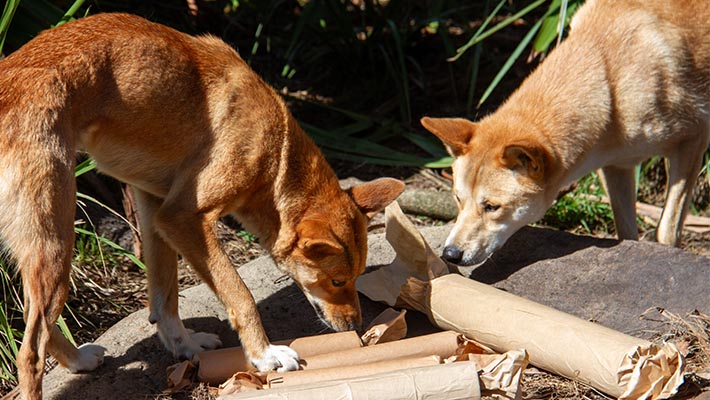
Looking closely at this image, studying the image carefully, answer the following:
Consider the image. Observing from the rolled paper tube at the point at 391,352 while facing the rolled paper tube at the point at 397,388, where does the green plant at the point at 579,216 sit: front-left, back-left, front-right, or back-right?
back-left

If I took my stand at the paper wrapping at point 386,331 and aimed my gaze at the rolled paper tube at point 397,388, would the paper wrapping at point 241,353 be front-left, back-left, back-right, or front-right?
front-right

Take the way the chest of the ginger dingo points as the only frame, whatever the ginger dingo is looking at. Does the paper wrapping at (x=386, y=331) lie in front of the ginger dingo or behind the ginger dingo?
in front

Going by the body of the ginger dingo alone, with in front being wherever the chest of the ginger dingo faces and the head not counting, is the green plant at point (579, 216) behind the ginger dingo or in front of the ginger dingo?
in front

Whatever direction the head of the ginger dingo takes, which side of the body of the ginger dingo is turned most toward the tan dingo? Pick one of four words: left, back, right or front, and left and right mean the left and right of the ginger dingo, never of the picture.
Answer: front

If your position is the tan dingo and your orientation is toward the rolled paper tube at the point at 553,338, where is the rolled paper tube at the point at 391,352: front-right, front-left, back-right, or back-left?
front-right

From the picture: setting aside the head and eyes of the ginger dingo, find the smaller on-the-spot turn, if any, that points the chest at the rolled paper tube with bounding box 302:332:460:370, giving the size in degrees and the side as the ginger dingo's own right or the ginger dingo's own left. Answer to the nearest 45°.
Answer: approximately 45° to the ginger dingo's own right

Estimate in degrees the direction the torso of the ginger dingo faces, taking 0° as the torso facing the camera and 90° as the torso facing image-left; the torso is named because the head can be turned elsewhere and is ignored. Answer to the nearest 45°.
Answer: approximately 270°

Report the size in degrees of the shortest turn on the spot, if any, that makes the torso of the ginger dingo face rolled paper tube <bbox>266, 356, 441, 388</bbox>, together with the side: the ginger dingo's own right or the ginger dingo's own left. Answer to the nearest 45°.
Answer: approximately 45° to the ginger dingo's own right

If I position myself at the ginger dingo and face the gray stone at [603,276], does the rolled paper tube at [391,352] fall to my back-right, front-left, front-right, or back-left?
front-right

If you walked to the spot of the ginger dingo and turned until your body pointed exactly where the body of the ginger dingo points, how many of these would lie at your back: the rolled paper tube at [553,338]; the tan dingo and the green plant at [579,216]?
0

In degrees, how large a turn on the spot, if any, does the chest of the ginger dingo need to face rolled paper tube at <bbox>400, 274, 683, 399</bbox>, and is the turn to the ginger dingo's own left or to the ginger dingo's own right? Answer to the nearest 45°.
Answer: approximately 45° to the ginger dingo's own right
